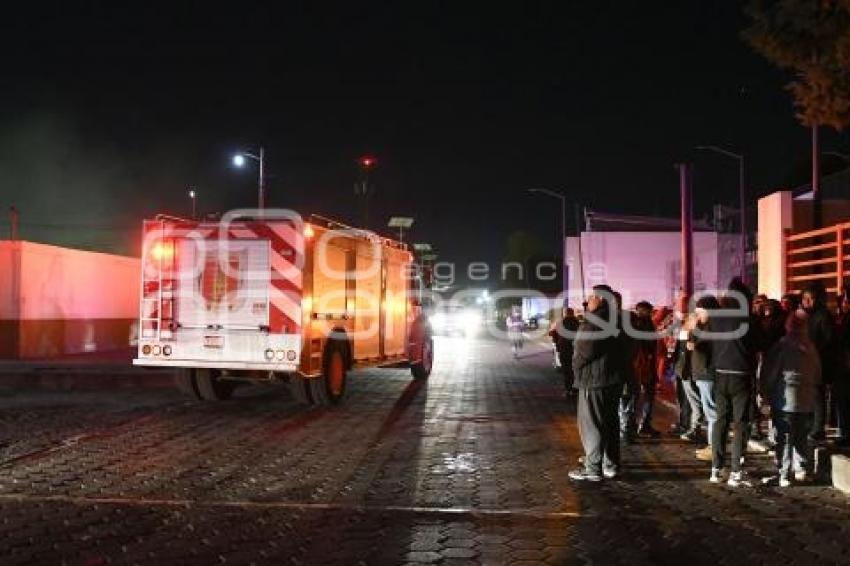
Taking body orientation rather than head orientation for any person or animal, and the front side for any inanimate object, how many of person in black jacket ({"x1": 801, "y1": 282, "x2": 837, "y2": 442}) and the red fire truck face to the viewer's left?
1

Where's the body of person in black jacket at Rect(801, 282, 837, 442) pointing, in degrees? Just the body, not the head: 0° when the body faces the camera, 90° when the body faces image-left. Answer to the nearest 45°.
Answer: approximately 90°

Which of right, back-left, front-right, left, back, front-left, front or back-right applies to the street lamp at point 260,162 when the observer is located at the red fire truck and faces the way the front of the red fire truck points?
front-left

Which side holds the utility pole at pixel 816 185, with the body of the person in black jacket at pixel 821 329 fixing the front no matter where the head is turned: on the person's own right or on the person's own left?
on the person's own right

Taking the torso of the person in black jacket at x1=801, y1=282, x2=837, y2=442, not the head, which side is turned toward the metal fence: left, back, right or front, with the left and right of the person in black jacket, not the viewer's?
right

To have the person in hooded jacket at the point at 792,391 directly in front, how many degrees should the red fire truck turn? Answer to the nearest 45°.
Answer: approximately 90° to its right

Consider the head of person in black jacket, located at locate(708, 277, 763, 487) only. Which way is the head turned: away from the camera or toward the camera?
away from the camera

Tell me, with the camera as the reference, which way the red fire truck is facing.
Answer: facing away from the viewer and to the right of the viewer

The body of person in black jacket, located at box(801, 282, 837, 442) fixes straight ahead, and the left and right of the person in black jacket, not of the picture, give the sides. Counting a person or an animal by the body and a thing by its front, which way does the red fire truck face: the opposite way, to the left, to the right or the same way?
to the right
